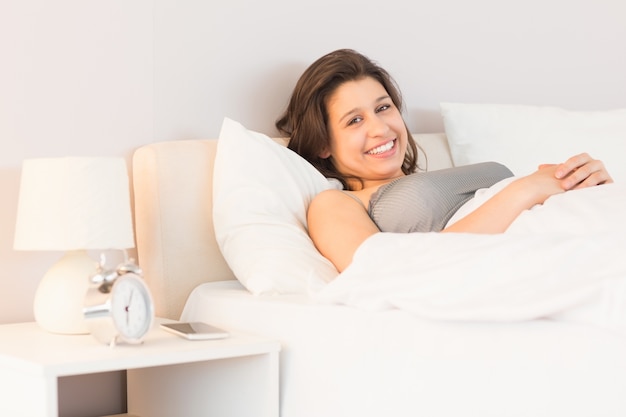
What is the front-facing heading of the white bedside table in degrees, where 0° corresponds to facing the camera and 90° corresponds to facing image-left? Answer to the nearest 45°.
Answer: approximately 315°

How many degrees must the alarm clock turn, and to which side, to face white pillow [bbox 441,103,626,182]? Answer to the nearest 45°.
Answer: approximately 90° to its left

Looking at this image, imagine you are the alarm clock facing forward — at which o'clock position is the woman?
The woman is roughly at 9 o'clock from the alarm clock.

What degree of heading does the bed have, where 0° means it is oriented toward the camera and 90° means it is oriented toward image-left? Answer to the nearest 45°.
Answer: approximately 315°
